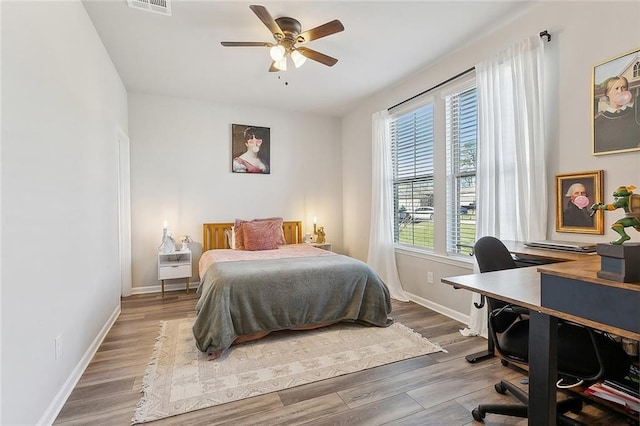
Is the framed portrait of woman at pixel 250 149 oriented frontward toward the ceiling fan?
yes

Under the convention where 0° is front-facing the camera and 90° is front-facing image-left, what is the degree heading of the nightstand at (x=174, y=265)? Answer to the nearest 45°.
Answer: approximately 0°

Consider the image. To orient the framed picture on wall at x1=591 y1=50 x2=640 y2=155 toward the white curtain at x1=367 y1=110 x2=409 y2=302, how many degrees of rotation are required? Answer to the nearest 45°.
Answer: approximately 45° to its right

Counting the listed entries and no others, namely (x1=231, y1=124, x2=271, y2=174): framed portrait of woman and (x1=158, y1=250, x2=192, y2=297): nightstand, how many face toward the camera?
2

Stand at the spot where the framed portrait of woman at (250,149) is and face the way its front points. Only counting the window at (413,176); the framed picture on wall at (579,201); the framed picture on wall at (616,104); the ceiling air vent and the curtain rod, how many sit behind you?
0

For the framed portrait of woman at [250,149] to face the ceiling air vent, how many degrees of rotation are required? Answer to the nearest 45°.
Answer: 0° — it already faces it

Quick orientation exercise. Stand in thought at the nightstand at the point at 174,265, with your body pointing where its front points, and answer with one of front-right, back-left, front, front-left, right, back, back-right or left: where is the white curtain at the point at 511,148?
front-left

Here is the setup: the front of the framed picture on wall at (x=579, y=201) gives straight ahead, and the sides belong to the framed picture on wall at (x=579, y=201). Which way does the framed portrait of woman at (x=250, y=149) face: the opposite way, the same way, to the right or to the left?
to the left

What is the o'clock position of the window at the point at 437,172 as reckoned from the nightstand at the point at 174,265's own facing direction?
The window is roughly at 10 o'clock from the nightstand.

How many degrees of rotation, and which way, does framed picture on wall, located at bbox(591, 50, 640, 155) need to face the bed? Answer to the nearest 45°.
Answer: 0° — it already faces it

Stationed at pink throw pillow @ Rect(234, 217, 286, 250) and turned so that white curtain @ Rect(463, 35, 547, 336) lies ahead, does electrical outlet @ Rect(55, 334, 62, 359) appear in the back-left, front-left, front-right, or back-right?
front-right

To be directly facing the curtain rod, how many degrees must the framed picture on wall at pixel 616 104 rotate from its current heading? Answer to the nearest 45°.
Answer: approximately 45° to its right

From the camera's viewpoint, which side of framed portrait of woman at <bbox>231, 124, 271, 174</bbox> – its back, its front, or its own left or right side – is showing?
front

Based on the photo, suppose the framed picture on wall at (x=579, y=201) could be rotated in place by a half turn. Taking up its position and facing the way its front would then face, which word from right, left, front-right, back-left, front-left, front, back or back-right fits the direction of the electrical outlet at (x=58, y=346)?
back

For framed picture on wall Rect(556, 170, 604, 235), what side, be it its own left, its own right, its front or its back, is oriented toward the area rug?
front

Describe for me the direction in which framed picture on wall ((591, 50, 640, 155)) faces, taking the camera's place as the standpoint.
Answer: facing the viewer and to the left of the viewer

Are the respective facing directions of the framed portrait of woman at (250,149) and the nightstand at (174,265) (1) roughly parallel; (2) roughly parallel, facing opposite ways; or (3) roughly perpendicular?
roughly parallel

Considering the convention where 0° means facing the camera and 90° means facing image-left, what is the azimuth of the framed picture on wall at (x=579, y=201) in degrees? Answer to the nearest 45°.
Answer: approximately 45°
